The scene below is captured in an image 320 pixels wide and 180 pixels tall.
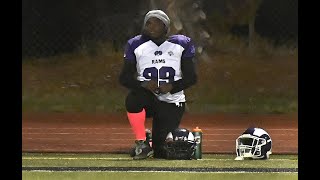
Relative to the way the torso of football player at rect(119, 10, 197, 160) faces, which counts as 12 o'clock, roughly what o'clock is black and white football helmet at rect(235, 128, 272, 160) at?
The black and white football helmet is roughly at 9 o'clock from the football player.

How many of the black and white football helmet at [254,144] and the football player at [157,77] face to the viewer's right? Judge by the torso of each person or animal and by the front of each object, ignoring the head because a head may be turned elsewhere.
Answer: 0

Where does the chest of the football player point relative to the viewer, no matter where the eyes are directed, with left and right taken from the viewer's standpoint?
facing the viewer

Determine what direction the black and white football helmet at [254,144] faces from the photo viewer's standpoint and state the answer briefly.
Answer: facing the viewer and to the left of the viewer

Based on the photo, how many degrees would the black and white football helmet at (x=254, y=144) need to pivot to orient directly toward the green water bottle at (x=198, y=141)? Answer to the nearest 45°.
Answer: approximately 45° to its right
